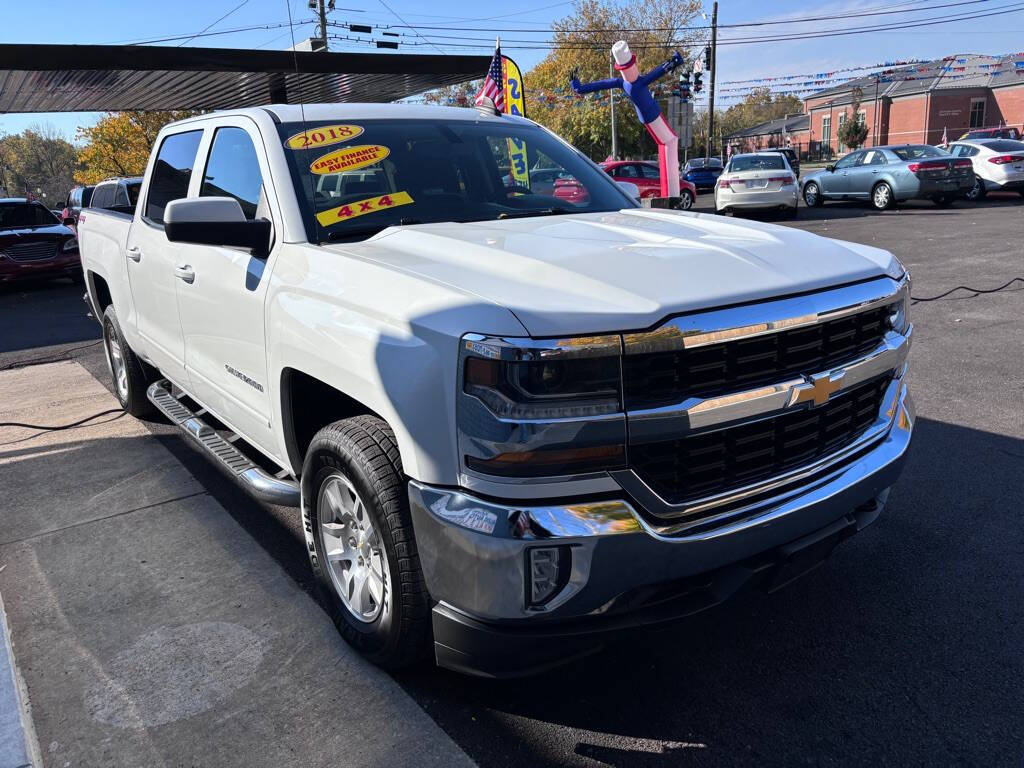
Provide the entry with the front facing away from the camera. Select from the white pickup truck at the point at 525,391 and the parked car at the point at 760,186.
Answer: the parked car

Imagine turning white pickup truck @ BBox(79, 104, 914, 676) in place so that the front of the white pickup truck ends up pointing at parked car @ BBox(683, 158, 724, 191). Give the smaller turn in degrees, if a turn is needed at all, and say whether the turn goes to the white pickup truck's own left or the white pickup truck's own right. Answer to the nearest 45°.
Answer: approximately 135° to the white pickup truck's own left

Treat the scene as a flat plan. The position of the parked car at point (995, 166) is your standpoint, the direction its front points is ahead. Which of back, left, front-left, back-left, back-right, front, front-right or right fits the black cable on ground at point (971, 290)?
back-left

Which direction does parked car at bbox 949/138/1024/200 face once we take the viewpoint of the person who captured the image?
facing away from the viewer and to the left of the viewer

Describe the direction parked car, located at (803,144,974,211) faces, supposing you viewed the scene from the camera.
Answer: facing away from the viewer and to the left of the viewer

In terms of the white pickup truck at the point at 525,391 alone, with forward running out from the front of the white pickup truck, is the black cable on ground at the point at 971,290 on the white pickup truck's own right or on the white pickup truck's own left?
on the white pickup truck's own left

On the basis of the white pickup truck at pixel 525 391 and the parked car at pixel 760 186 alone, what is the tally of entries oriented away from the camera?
1

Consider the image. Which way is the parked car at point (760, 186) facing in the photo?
away from the camera

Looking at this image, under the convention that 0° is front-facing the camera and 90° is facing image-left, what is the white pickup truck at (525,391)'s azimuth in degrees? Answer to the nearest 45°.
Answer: approximately 315°

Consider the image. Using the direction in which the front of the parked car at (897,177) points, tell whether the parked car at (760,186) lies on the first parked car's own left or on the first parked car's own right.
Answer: on the first parked car's own left

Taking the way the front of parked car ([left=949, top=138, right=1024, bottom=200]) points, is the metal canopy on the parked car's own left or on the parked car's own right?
on the parked car's own left

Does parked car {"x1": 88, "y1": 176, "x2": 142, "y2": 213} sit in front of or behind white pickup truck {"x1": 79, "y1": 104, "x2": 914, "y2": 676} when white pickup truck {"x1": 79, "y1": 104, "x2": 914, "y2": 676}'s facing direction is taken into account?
behind

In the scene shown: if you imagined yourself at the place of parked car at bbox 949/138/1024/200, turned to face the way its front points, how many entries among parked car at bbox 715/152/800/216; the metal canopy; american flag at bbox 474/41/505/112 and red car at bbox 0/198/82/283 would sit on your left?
4

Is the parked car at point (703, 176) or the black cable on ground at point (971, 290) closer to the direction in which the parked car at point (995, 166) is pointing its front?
the parked car
